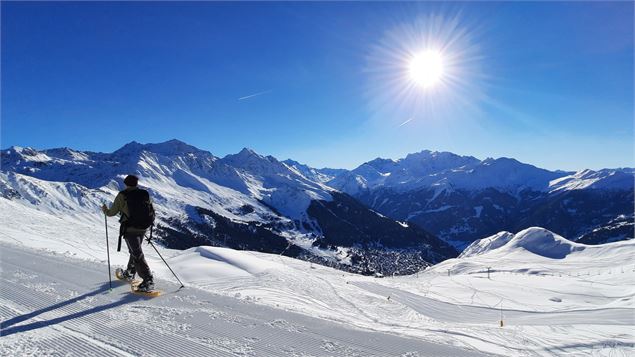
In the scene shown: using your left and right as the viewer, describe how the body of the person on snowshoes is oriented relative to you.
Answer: facing away from the viewer and to the left of the viewer
